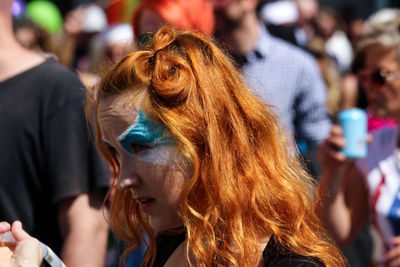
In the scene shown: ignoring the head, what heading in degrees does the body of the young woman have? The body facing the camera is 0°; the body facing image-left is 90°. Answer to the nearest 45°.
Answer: approximately 45°

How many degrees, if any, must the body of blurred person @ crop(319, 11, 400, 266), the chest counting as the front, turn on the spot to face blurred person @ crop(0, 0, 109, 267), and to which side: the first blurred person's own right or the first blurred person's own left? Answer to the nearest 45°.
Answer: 0° — they already face them

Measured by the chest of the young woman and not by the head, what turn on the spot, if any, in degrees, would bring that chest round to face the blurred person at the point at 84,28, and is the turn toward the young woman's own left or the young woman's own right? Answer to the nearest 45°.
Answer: approximately 135° to the young woman's own right

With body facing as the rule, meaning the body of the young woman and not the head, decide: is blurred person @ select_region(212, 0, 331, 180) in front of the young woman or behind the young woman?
behind

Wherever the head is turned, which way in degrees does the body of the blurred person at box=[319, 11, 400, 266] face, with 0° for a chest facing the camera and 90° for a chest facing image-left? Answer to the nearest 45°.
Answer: approximately 45°

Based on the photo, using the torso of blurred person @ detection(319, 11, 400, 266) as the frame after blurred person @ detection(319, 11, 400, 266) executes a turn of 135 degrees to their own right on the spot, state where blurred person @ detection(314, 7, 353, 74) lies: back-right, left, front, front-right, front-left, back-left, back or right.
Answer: front
